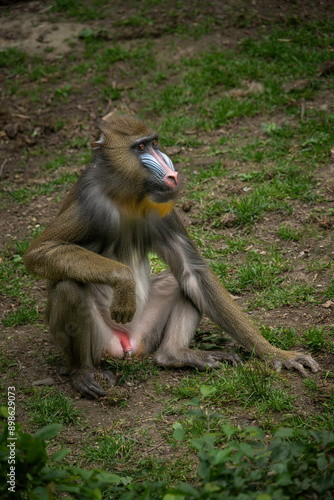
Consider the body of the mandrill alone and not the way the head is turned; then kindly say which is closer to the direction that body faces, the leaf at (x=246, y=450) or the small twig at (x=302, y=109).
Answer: the leaf

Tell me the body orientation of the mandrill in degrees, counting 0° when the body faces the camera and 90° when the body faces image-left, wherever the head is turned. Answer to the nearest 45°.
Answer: approximately 315°

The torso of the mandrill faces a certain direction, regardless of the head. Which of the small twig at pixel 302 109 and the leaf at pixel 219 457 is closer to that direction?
the leaf

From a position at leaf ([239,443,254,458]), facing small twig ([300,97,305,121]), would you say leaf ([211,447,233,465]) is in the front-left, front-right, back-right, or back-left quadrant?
back-left

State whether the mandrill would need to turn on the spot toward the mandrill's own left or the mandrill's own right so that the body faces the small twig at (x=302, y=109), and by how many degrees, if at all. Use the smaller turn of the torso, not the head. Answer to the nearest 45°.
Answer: approximately 90° to the mandrill's own left

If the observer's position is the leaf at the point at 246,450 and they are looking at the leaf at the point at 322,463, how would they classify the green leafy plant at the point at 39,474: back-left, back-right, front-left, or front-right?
back-right
